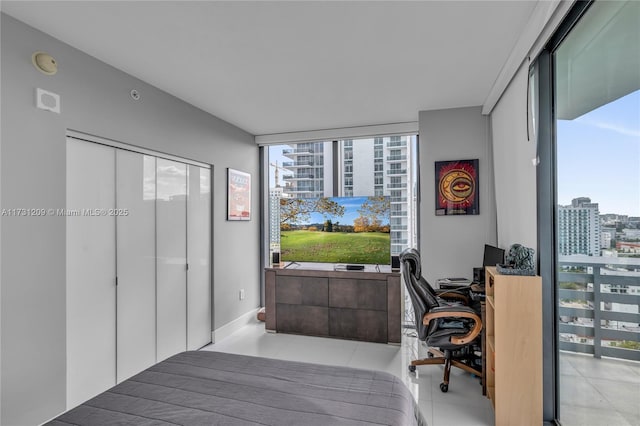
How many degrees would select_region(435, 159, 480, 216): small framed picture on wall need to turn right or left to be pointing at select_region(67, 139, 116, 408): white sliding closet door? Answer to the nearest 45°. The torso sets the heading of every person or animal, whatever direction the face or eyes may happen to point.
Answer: approximately 45° to its right

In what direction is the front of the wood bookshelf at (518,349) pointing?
to the viewer's left

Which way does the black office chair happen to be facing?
to the viewer's right

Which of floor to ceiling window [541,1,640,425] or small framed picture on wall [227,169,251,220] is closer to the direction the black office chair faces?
the floor to ceiling window

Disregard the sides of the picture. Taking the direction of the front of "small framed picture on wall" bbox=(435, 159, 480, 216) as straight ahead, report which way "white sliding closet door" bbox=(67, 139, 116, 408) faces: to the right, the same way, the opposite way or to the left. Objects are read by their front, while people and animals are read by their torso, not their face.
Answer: to the left

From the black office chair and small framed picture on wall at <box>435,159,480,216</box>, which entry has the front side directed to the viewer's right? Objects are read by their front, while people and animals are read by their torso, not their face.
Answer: the black office chair

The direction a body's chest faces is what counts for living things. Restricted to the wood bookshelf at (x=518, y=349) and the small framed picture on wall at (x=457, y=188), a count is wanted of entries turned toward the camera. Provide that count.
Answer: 1
